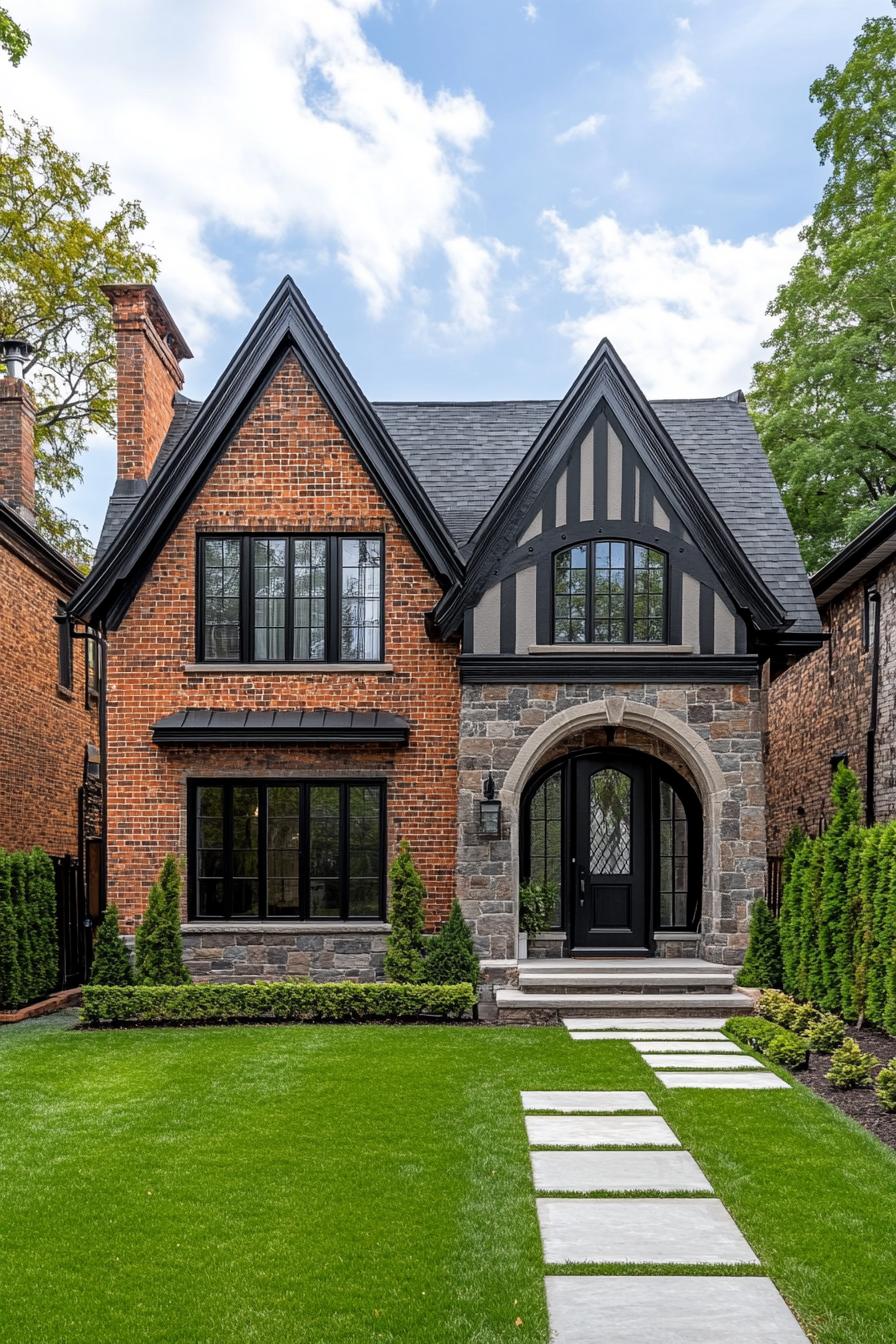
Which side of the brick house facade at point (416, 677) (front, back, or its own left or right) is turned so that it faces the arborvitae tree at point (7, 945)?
right

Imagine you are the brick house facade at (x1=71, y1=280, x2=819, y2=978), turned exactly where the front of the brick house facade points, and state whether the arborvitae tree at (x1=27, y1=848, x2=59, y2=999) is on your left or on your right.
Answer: on your right

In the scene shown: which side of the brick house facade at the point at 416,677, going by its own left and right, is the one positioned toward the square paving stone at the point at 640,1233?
front

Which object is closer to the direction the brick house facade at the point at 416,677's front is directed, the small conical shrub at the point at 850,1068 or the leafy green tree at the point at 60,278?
the small conical shrub

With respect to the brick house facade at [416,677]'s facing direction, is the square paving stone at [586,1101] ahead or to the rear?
ahead

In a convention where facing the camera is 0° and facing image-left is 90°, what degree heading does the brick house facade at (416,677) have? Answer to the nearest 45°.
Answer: approximately 0°

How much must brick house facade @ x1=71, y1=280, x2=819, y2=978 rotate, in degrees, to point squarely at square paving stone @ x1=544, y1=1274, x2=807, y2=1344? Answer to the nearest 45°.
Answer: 0° — it already faces it

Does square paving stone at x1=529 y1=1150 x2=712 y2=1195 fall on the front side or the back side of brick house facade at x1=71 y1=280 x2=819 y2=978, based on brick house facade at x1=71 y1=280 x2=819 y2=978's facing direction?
on the front side
